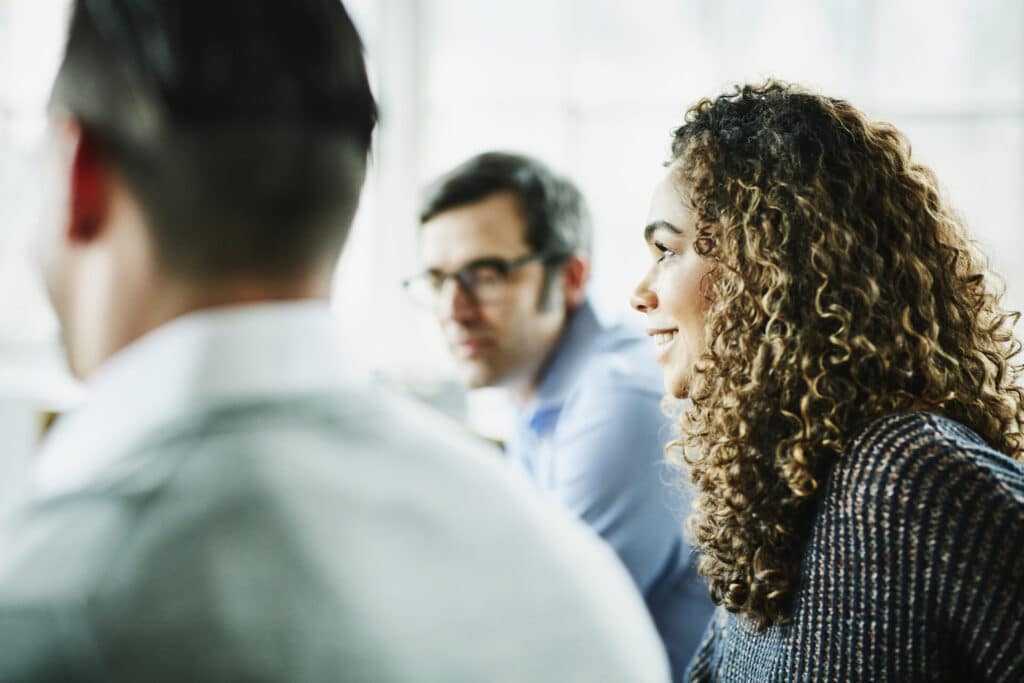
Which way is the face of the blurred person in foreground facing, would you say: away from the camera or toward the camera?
away from the camera

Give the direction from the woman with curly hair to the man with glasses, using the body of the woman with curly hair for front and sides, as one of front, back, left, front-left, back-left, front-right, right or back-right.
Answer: front-right

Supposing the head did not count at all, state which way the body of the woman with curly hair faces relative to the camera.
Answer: to the viewer's left

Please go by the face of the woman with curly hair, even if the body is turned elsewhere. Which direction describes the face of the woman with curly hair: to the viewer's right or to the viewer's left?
to the viewer's left

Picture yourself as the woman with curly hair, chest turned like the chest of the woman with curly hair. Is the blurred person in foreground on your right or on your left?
on your left

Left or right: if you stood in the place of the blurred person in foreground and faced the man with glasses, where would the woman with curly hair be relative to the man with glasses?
right
